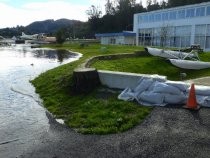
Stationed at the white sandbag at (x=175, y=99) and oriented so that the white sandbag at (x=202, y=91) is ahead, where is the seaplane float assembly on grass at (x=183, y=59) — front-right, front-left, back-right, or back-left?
front-left

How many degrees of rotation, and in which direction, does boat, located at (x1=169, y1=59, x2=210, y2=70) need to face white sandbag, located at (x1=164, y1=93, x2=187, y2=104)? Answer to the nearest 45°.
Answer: approximately 90° to its left

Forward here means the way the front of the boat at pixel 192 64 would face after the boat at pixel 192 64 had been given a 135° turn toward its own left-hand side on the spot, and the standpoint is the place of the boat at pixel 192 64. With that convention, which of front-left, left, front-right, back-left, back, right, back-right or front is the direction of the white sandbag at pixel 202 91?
front-right

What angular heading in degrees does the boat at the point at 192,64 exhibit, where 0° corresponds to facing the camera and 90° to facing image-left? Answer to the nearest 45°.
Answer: approximately 90°

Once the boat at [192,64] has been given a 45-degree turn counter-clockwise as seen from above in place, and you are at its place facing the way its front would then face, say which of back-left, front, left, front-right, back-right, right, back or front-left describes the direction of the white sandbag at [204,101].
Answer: front-left

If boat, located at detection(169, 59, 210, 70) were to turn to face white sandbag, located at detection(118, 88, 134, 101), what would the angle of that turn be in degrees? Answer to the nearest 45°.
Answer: approximately 90° to its left

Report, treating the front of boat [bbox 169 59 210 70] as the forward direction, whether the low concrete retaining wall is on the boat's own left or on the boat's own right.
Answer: on the boat's own left

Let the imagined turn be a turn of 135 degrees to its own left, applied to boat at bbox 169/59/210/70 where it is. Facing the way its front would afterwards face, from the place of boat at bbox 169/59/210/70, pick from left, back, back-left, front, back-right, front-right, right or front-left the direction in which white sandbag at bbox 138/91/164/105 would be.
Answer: front-right

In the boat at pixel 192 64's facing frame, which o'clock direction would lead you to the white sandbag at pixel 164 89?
The white sandbag is roughly at 9 o'clock from the boat.

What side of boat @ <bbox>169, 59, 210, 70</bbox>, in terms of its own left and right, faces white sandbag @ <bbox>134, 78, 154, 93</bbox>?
left
